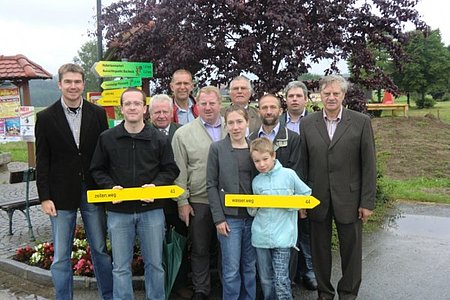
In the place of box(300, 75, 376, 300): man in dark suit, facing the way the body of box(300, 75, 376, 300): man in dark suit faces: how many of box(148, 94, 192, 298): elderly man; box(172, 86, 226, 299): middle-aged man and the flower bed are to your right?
3

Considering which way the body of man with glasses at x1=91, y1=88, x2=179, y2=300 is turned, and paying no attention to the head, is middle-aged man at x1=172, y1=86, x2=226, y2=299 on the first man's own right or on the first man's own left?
on the first man's own left

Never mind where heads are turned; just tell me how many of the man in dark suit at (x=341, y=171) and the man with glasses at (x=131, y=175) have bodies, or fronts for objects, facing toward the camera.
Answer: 2

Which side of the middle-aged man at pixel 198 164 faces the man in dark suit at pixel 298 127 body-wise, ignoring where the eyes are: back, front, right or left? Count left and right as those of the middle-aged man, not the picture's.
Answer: left
